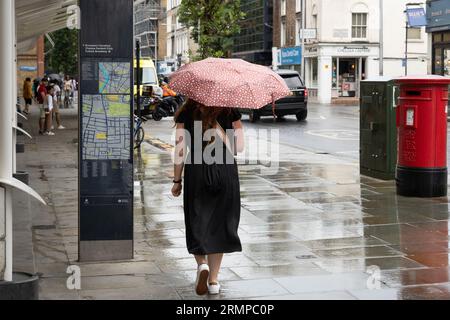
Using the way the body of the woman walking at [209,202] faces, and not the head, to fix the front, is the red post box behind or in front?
in front

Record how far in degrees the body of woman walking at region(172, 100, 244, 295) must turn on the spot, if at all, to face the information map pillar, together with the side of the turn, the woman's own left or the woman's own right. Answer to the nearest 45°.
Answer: approximately 45° to the woman's own left

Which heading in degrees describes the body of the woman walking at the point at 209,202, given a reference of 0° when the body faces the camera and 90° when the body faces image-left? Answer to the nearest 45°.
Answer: approximately 180°

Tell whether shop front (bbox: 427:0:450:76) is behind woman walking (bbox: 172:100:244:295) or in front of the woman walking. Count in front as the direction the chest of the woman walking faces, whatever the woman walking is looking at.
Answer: in front

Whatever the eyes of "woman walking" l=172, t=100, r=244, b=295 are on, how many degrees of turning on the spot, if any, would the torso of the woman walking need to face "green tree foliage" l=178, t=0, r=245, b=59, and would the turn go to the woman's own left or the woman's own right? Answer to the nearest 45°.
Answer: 0° — they already face it
